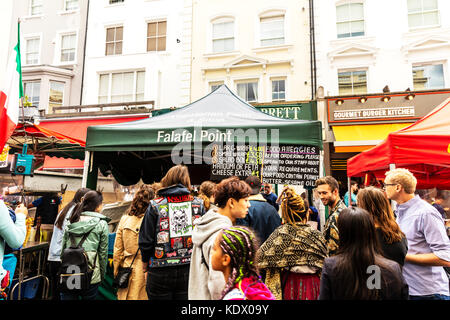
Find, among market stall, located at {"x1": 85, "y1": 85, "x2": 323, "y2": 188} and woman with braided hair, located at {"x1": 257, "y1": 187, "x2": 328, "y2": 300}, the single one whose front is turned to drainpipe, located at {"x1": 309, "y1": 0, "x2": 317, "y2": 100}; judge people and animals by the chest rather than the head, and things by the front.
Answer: the woman with braided hair

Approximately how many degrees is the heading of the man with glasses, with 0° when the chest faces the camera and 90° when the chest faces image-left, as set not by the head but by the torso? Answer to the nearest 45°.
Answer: approximately 90°

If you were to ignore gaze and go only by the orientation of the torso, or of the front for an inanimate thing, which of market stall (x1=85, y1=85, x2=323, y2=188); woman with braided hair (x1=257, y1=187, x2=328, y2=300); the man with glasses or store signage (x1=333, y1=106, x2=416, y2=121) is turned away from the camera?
the woman with braided hair

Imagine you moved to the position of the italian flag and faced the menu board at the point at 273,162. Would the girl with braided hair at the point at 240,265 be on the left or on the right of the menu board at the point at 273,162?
right

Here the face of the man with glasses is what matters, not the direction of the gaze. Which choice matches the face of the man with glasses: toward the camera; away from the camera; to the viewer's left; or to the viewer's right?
to the viewer's left

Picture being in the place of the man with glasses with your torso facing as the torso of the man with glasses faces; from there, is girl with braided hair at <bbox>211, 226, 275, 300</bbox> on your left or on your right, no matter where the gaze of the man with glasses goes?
on your left

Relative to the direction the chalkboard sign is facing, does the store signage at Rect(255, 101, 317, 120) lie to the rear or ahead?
to the rear
